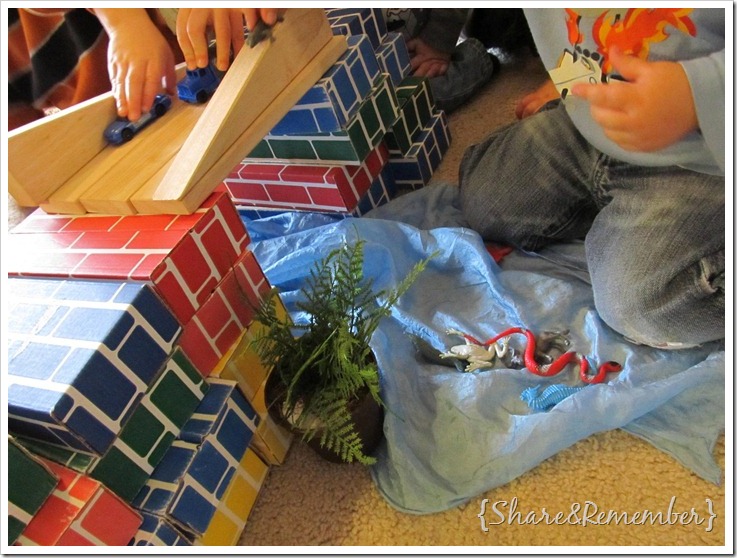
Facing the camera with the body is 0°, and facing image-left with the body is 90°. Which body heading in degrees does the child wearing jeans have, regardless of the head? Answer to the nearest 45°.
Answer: approximately 45°
